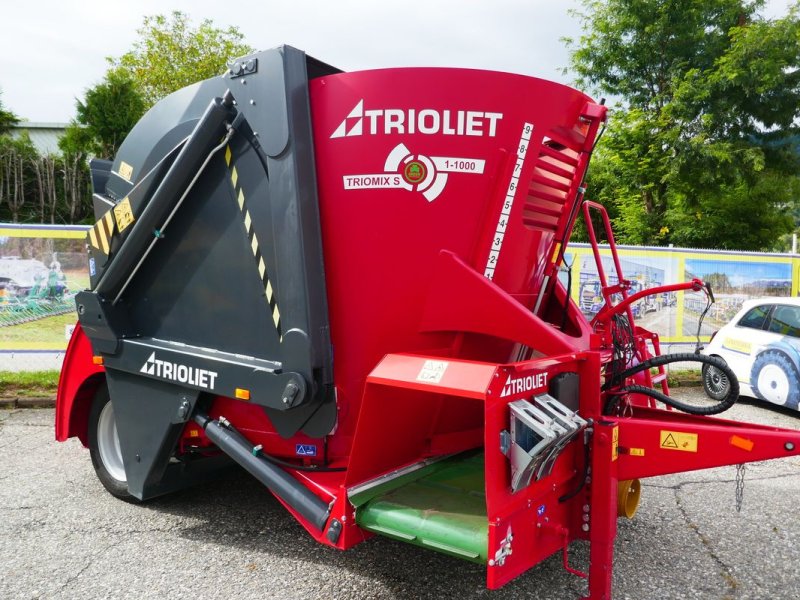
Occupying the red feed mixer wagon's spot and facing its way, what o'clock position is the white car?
The white car is roughly at 9 o'clock from the red feed mixer wagon.

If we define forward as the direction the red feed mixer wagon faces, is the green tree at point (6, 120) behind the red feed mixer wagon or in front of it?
behind

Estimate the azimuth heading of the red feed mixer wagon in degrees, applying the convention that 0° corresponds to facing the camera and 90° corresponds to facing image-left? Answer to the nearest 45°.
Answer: approximately 315°

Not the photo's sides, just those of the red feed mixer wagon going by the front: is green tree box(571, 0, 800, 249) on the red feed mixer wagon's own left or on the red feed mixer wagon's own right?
on the red feed mixer wagon's own left

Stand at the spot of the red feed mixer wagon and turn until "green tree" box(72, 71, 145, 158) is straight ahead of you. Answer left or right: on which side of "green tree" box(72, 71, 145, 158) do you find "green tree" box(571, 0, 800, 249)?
right

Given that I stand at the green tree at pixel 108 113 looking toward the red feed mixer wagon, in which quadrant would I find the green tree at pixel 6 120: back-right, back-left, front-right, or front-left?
back-right

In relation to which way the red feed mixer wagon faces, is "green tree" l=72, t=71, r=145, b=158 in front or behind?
behind
